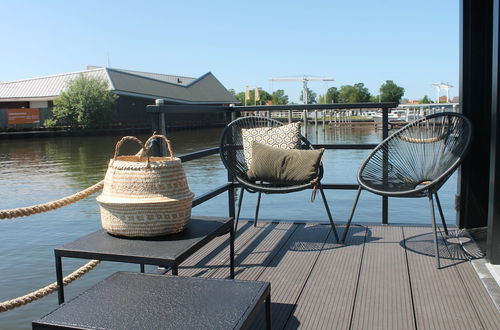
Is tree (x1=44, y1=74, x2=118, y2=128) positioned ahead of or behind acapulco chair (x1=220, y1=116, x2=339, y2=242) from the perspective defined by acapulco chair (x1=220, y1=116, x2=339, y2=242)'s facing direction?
behind

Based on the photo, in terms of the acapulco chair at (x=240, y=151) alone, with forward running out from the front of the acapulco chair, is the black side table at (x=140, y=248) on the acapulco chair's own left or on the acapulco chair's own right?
on the acapulco chair's own right

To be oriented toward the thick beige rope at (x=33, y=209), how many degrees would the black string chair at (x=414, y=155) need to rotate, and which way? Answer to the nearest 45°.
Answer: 0° — it already faces it

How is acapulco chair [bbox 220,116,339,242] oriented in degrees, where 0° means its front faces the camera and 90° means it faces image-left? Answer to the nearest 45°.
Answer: approximately 315°

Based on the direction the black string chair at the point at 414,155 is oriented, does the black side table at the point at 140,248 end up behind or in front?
in front

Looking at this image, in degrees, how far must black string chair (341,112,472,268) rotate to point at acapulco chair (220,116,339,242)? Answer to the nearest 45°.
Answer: approximately 45° to its right

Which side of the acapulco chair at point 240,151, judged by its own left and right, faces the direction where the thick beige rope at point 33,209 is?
right

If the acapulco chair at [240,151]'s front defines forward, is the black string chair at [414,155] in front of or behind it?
in front

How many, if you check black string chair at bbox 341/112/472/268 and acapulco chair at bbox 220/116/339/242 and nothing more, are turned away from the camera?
0

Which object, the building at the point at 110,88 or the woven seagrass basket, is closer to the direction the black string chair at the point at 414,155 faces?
the woven seagrass basket

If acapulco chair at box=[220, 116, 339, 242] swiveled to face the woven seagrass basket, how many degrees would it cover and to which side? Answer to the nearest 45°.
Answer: approximately 45° to its right

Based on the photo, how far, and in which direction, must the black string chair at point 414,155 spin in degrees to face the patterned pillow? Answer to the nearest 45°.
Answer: approximately 45° to its right

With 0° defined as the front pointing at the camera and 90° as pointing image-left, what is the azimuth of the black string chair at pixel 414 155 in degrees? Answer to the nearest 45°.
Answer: approximately 45°
